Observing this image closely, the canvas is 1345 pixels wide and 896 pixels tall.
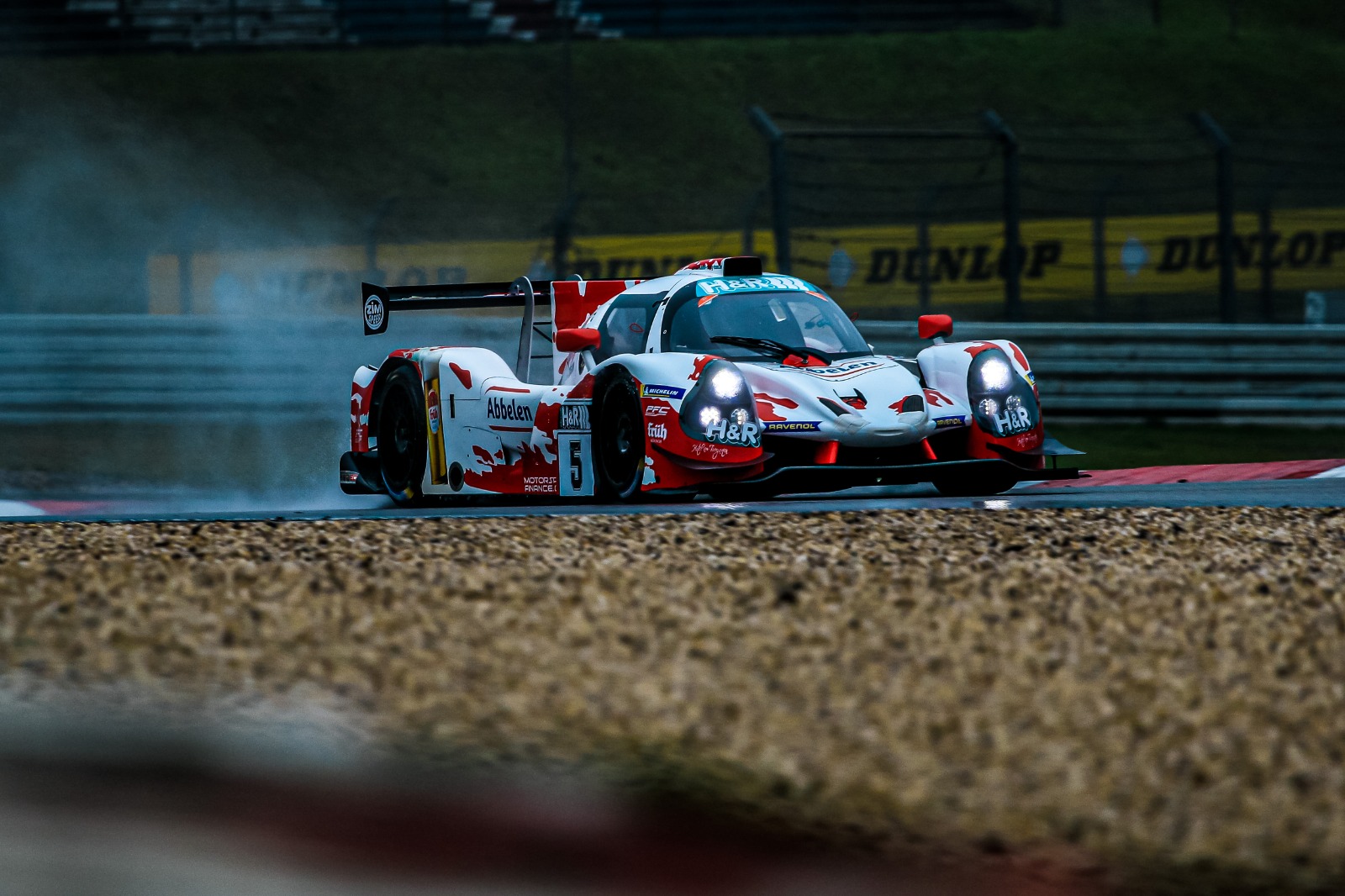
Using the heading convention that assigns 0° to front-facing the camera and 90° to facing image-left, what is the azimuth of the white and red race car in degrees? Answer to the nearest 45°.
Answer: approximately 315°

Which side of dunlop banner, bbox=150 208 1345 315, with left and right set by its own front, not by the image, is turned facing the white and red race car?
front

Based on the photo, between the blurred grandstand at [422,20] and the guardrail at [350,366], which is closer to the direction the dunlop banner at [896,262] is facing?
the guardrail

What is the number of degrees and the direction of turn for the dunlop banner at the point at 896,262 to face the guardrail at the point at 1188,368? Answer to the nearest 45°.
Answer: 0° — it already faces it

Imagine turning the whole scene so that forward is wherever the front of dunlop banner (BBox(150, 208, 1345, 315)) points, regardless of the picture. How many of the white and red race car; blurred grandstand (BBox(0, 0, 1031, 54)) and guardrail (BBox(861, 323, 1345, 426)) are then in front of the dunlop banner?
2

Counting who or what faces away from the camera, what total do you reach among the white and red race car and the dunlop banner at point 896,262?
0

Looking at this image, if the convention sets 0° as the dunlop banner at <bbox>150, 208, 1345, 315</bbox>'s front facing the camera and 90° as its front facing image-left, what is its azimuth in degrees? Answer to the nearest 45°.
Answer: approximately 0°

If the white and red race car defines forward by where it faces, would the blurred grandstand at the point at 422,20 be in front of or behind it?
behind

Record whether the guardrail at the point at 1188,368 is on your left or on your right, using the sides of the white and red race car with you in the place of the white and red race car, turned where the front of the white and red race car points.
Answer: on your left

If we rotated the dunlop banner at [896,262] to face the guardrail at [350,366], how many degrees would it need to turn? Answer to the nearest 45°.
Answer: approximately 45° to its right

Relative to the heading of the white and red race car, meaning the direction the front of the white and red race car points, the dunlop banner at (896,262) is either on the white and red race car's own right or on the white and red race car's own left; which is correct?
on the white and red race car's own left
